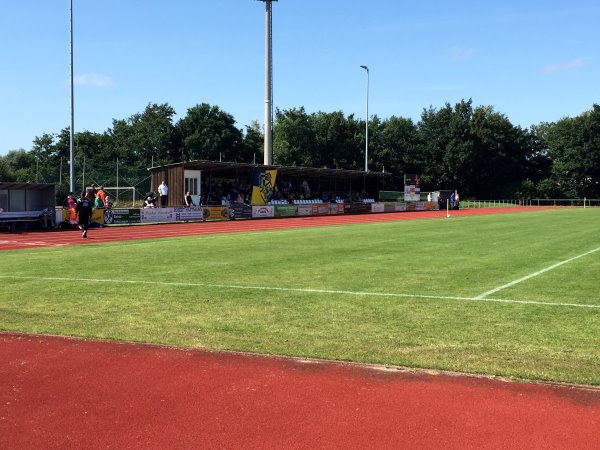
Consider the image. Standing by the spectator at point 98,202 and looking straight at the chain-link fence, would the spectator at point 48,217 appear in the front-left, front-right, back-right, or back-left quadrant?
back-left

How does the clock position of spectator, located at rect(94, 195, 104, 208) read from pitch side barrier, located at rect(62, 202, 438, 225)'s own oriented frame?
The spectator is roughly at 3 o'clock from the pitch side barrier.

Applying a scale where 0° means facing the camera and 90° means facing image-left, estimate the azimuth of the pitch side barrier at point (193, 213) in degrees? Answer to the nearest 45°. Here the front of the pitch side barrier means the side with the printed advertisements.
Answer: approximately 315°

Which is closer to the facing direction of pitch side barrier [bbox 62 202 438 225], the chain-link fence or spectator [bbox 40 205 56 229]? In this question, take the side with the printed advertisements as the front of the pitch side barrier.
the spectator

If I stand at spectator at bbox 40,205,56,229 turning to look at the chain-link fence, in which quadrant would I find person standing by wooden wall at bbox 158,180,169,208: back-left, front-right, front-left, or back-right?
front-right

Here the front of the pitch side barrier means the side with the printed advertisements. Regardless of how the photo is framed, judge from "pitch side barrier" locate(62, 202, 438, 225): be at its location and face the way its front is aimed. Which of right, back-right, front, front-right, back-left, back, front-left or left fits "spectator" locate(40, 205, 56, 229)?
right

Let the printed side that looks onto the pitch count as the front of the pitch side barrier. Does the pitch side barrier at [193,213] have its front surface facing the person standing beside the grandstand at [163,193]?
no

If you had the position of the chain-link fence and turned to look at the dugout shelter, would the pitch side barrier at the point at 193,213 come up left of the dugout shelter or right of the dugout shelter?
left

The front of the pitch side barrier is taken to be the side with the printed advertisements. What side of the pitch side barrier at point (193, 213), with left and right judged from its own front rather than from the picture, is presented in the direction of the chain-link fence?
back

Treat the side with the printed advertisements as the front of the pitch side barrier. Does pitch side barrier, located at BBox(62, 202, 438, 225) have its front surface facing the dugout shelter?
no

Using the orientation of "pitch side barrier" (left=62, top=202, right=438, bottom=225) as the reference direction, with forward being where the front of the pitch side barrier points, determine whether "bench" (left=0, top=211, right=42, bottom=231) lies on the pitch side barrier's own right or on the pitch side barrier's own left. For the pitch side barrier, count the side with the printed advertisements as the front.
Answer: on the pitch side barrier's own right
